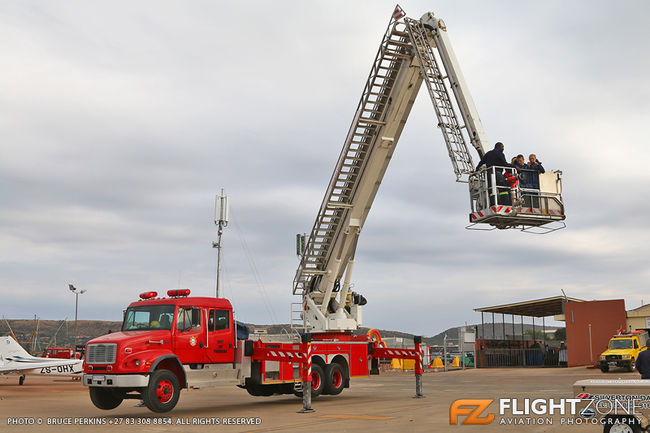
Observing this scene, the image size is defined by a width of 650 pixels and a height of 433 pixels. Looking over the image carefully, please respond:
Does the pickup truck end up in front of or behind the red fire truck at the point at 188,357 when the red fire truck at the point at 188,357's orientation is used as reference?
behind

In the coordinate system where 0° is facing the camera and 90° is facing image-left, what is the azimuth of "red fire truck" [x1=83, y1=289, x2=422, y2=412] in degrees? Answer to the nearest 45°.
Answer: approximately 45°

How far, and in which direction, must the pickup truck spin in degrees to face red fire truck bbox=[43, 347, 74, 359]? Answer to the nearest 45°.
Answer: approximately 45° to its right

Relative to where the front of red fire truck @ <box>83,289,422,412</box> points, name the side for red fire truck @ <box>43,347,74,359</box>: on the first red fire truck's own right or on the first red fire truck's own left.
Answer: on the first red fire truck's own right

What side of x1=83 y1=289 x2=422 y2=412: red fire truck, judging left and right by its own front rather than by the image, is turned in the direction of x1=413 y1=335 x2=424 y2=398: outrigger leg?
back

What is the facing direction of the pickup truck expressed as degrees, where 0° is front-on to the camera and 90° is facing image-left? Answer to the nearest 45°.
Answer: approximately 45°
